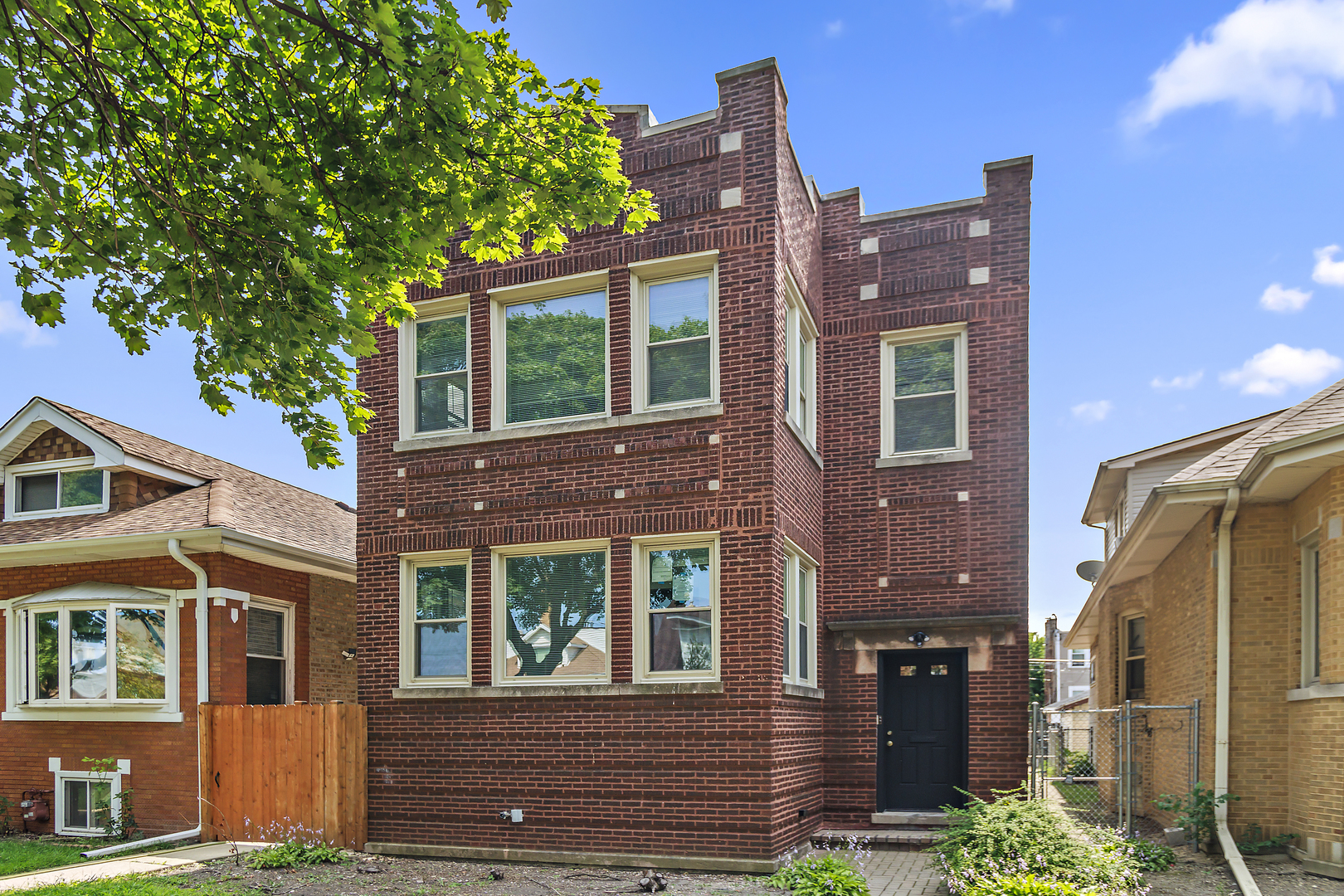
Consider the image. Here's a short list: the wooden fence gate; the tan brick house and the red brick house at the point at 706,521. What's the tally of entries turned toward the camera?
3

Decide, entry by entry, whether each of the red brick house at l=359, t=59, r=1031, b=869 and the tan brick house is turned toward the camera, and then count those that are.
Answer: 2

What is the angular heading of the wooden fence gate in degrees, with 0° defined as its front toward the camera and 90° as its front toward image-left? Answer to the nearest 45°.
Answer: approximately 0°

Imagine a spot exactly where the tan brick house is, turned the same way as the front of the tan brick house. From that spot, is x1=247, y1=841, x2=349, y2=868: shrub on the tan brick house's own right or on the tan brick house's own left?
on the tan brick house's own right

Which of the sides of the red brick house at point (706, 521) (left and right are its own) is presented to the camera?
front

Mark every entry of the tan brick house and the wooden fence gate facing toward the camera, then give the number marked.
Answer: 2

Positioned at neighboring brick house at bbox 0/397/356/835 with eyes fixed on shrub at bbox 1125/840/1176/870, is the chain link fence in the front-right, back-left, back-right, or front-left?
front-left

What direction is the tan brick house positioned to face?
toward the camera

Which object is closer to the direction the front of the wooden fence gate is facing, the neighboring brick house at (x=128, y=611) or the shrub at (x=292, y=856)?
the shrub
